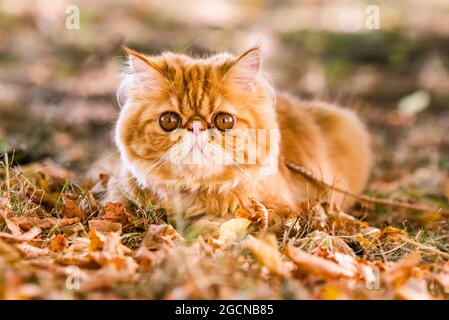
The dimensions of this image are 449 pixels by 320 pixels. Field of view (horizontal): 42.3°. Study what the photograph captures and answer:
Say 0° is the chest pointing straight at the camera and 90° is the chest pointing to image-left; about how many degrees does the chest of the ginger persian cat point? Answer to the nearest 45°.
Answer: approximately 45°

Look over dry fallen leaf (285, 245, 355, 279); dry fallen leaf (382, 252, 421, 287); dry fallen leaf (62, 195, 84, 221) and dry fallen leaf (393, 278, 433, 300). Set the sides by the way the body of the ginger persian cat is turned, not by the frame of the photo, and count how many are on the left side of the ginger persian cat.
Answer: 3

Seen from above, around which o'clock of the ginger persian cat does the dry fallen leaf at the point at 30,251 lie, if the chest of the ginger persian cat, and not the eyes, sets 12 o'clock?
The dry fallen leaf is roughly at 12 o'clock from the ginger persian cat.

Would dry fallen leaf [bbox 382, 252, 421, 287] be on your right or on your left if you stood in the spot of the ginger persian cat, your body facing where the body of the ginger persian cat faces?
on your left

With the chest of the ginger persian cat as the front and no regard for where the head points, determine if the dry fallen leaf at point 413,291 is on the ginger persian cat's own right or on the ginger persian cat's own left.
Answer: on the ginger persian cat's own left

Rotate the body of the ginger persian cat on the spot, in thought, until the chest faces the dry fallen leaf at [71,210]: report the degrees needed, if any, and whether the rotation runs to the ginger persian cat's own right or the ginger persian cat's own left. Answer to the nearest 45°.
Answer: approximately 45° to the ginger persian cat's own right

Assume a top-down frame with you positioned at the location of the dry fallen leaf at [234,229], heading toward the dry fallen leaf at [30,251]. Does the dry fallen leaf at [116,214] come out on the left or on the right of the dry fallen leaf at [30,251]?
right

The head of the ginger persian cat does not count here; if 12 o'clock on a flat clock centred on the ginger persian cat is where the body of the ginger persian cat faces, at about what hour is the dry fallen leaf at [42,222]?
The dry fallen leaf is roughly at 1 o'clock from the ginger persian cat.
